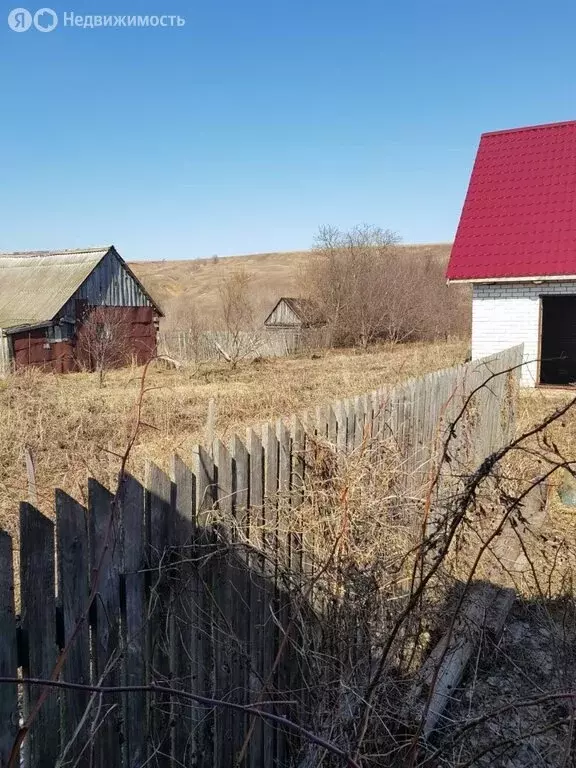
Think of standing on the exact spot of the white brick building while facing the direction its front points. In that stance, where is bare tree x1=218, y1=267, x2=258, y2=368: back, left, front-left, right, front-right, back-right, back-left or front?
back-right

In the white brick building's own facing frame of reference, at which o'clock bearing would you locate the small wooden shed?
The small wooden shed is roughly at 5 o'clock from the white brick building.

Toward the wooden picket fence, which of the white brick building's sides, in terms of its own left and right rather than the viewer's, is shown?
front

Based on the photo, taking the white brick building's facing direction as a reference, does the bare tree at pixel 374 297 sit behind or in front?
behind

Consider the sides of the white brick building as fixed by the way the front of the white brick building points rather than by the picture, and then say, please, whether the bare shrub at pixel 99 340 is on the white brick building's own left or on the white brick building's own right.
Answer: on the white brick building's own right

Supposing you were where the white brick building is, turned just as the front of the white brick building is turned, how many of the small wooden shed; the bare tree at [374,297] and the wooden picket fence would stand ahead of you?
1

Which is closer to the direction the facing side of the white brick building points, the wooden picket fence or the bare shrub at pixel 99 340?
the wooden picket fence

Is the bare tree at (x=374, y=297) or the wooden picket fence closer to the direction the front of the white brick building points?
the wooden picket fence
